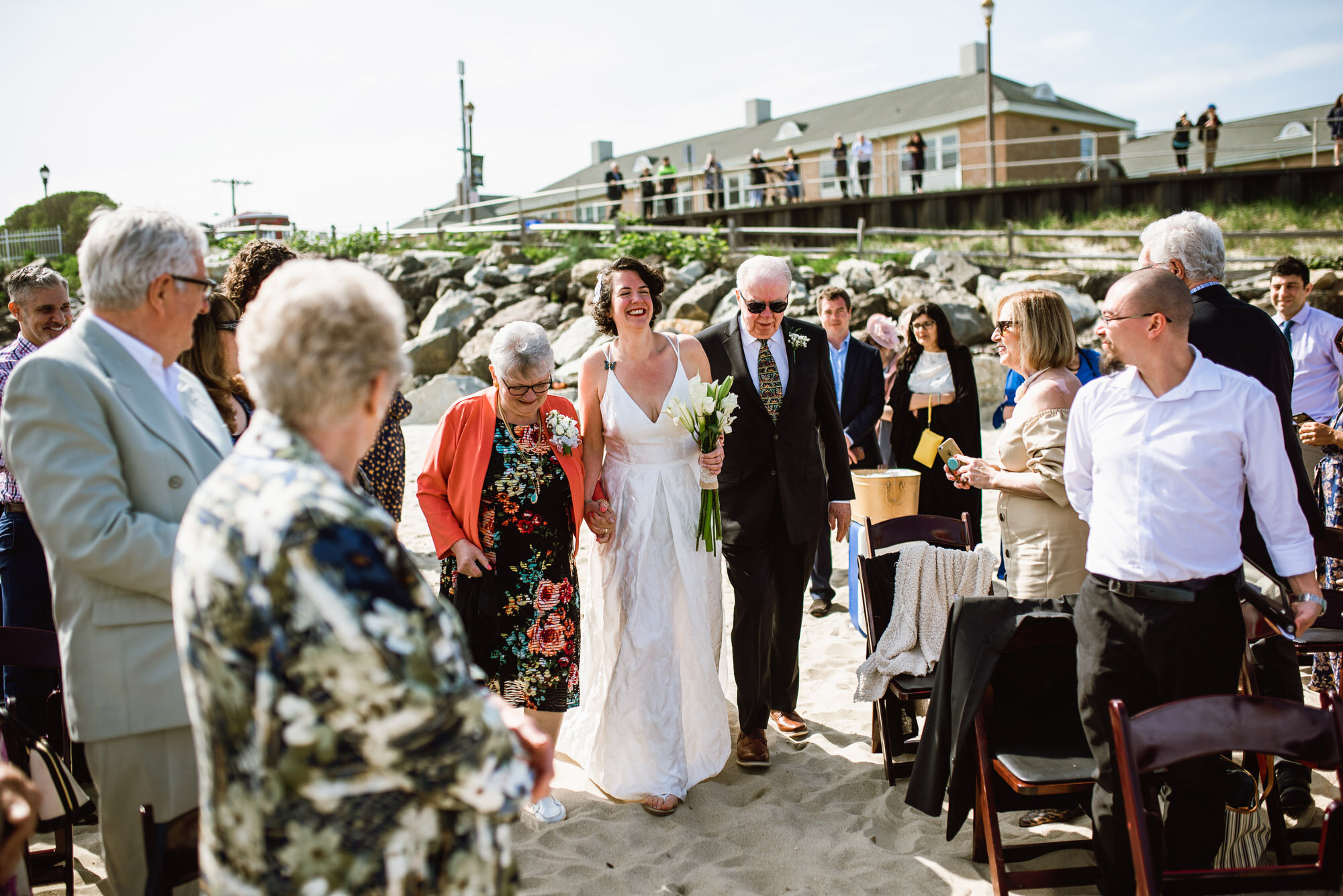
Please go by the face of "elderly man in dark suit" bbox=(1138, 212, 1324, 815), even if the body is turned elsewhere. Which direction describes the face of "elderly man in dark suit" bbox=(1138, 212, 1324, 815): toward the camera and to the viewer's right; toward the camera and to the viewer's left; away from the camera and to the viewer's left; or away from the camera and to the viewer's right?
away from the camera and to the viewer's left

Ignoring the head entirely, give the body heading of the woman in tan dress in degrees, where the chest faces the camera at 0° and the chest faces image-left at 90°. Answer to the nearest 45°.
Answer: approximately 90°

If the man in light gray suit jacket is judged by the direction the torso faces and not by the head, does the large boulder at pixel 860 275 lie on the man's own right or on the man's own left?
on the man's own left

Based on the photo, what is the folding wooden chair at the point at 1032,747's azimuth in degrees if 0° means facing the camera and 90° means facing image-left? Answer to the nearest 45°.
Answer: approximately 315°

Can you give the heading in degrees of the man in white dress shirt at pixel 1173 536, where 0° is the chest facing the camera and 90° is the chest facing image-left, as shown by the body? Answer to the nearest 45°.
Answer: approximately 45°

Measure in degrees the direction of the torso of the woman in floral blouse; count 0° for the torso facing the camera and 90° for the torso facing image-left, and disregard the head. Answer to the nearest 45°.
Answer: approximately 225°
